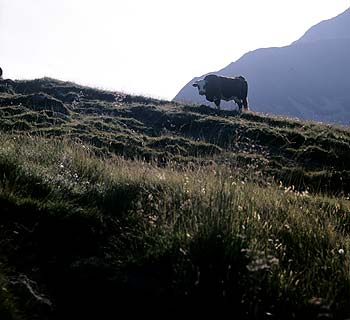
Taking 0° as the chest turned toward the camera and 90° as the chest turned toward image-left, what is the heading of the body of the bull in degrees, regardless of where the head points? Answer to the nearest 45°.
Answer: approximately 90°
